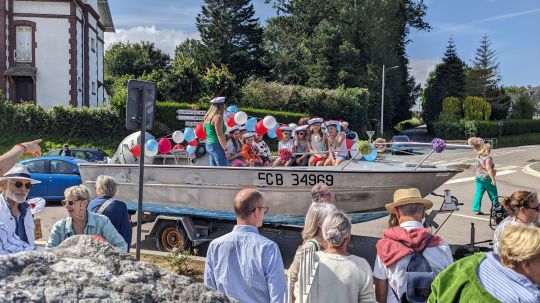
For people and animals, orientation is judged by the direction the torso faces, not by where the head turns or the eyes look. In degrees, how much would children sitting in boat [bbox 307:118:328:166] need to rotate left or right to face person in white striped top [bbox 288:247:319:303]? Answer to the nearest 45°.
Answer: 0° — they already face it

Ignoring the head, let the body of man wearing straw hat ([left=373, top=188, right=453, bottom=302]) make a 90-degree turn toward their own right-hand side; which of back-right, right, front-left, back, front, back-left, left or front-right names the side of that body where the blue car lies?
back-left

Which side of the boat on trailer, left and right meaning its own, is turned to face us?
right

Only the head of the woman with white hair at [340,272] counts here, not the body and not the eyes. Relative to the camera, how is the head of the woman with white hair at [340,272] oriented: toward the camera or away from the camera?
away from the camera

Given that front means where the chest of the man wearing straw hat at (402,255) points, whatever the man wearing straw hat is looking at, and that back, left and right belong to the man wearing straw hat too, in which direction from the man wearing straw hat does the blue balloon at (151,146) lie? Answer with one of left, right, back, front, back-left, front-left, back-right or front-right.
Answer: front-left

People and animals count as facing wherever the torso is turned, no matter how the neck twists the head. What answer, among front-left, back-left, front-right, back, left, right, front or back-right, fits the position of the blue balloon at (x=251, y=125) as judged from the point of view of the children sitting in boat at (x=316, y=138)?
right

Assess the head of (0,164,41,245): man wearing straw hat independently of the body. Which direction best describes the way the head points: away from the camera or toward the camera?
toward the camera

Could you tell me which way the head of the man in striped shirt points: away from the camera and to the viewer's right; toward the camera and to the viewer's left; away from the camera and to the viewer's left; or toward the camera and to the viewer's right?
away from the camera and to the viewer's right

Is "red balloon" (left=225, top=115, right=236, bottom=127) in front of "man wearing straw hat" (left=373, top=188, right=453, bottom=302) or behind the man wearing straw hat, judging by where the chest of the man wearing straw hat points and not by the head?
in front

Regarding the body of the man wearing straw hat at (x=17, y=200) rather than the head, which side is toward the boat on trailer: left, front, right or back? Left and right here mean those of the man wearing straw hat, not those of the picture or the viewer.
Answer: left

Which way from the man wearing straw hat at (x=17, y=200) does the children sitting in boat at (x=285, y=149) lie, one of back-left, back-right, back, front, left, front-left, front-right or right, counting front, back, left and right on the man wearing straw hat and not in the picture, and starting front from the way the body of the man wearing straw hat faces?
left

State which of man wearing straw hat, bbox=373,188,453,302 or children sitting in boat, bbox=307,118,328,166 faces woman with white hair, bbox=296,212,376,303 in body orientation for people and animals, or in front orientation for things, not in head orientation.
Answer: the children sitting in boat

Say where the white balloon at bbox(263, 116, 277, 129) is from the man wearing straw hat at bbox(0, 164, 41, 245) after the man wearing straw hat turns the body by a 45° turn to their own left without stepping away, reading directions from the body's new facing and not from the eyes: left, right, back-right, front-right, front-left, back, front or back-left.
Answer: front-left

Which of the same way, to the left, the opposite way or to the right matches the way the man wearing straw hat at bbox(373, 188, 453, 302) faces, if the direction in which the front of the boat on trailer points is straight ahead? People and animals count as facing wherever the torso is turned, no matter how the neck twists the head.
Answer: to the left

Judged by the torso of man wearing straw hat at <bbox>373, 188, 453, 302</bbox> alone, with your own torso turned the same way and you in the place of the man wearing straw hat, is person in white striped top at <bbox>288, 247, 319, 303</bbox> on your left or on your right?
on your left

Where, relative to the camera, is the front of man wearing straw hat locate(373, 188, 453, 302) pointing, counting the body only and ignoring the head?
away from the camera

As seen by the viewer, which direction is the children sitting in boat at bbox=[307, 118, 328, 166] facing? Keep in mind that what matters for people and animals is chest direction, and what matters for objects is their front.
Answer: toward the camera
